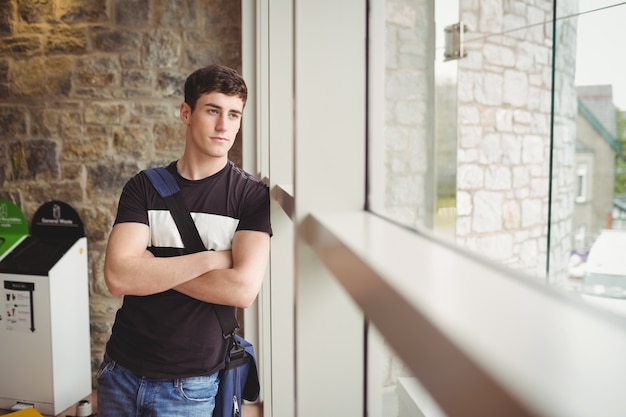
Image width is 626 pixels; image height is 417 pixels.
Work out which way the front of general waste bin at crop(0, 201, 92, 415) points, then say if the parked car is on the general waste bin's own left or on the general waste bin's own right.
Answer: on the general waste bin's own left

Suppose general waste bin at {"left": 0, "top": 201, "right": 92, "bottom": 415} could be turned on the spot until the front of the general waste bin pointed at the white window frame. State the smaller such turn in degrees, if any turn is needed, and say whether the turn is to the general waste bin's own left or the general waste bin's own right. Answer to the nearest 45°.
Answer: approximately 45° to the general waste bin's own left

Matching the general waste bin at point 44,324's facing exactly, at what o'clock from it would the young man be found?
The young man is roughly at 10 o'clock from the general waste bin.

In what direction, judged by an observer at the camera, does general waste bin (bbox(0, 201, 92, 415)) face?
facing the viewer and to the left of the viewer

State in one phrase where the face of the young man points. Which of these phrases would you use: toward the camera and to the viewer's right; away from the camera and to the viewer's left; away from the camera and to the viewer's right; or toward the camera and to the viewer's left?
toward the camera and to the viewer's right
